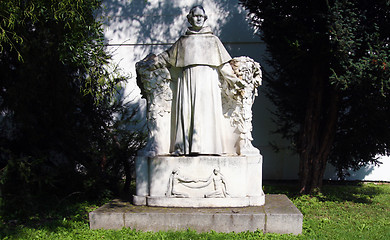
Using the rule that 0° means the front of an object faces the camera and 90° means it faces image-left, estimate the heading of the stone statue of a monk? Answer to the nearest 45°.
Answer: approximately 0°
